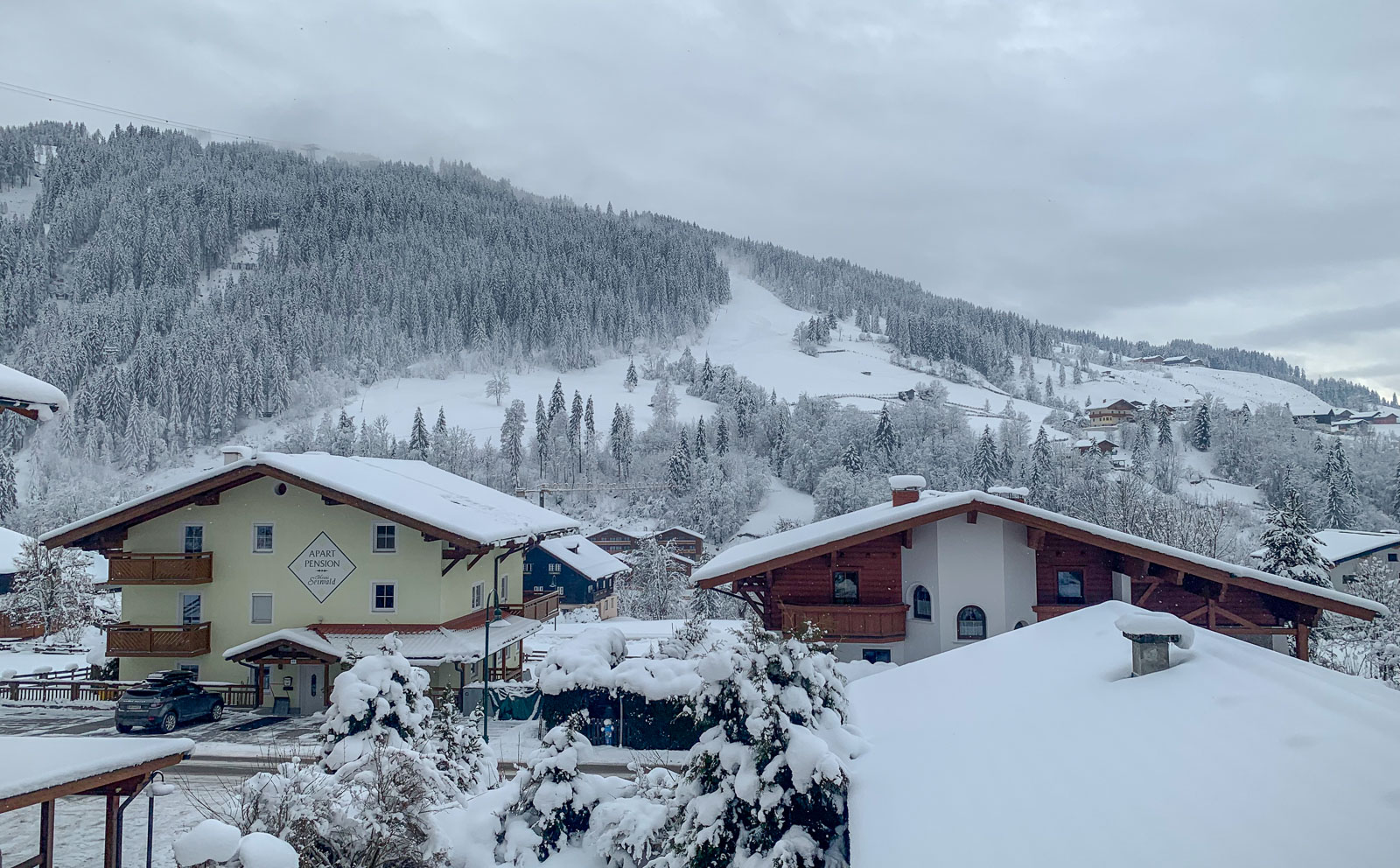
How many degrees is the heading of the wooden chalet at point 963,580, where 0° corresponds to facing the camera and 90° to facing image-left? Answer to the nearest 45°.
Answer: approximately 0°

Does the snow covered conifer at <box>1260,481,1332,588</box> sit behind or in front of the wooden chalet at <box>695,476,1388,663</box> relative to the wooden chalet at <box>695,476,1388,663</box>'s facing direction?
behind

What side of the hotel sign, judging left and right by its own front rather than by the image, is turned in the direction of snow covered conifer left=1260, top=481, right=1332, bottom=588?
left

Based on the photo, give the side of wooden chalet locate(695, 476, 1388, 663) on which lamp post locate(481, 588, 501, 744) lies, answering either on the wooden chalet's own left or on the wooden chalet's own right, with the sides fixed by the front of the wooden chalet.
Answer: on the wooden chalet's own right

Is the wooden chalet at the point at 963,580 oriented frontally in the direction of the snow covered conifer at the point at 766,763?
yes

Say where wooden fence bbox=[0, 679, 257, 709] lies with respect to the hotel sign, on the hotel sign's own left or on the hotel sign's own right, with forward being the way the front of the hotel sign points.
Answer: on the hotel sign's own right

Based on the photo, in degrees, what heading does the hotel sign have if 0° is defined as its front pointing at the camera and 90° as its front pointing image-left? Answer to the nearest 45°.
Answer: approximately 0°
